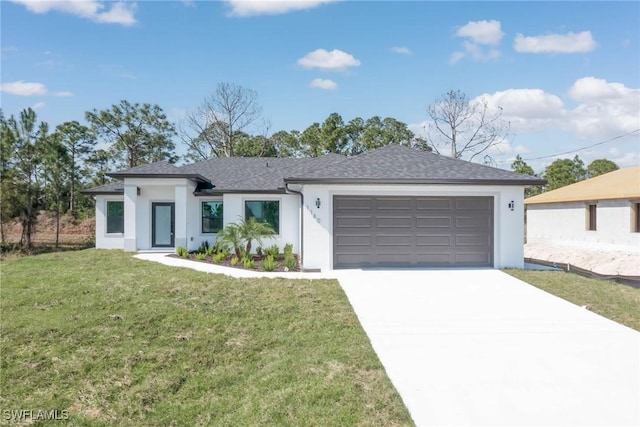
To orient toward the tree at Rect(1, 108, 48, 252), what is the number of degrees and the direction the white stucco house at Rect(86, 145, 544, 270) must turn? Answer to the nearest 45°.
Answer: approximately 135° to its right

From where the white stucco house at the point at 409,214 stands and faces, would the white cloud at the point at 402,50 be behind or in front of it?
behind

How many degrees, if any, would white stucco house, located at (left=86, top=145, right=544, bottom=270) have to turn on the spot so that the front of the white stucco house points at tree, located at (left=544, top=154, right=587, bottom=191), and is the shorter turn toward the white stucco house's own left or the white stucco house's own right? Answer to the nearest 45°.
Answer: approximately 135° to the white stucco house's own left

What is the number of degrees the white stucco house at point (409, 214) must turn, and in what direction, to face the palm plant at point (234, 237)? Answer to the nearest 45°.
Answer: approximately 90° to its right

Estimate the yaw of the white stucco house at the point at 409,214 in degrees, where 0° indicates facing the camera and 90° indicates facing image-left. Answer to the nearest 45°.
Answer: approximately 0°

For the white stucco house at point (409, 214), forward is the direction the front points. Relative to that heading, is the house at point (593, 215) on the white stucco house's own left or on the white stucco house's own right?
on the white stucco house's own left

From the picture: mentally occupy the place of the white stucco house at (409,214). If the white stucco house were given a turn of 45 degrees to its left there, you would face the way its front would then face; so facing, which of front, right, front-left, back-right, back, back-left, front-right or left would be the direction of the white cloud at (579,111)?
left

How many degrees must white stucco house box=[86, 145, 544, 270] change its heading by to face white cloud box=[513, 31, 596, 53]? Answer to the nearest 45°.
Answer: approximately 135° to its left

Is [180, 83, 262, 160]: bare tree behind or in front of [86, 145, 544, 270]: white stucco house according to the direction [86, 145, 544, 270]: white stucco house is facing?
behind

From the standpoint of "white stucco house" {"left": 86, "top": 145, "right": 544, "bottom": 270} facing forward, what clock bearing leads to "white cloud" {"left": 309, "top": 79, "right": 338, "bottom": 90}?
The white cloud is roughly at 6 o'clock from the white stucco house.

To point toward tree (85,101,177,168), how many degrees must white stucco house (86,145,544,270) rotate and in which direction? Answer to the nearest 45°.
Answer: approximately 135° to its right

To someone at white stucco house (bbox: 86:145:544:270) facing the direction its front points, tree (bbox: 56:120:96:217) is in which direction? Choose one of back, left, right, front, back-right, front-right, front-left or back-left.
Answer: back-right

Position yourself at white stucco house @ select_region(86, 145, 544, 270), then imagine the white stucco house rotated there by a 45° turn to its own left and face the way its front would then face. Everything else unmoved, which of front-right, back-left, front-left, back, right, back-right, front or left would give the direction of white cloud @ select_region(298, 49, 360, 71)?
back-left

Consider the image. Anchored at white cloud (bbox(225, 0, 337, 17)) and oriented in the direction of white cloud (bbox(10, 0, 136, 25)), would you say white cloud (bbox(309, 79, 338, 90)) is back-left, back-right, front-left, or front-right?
back-right
